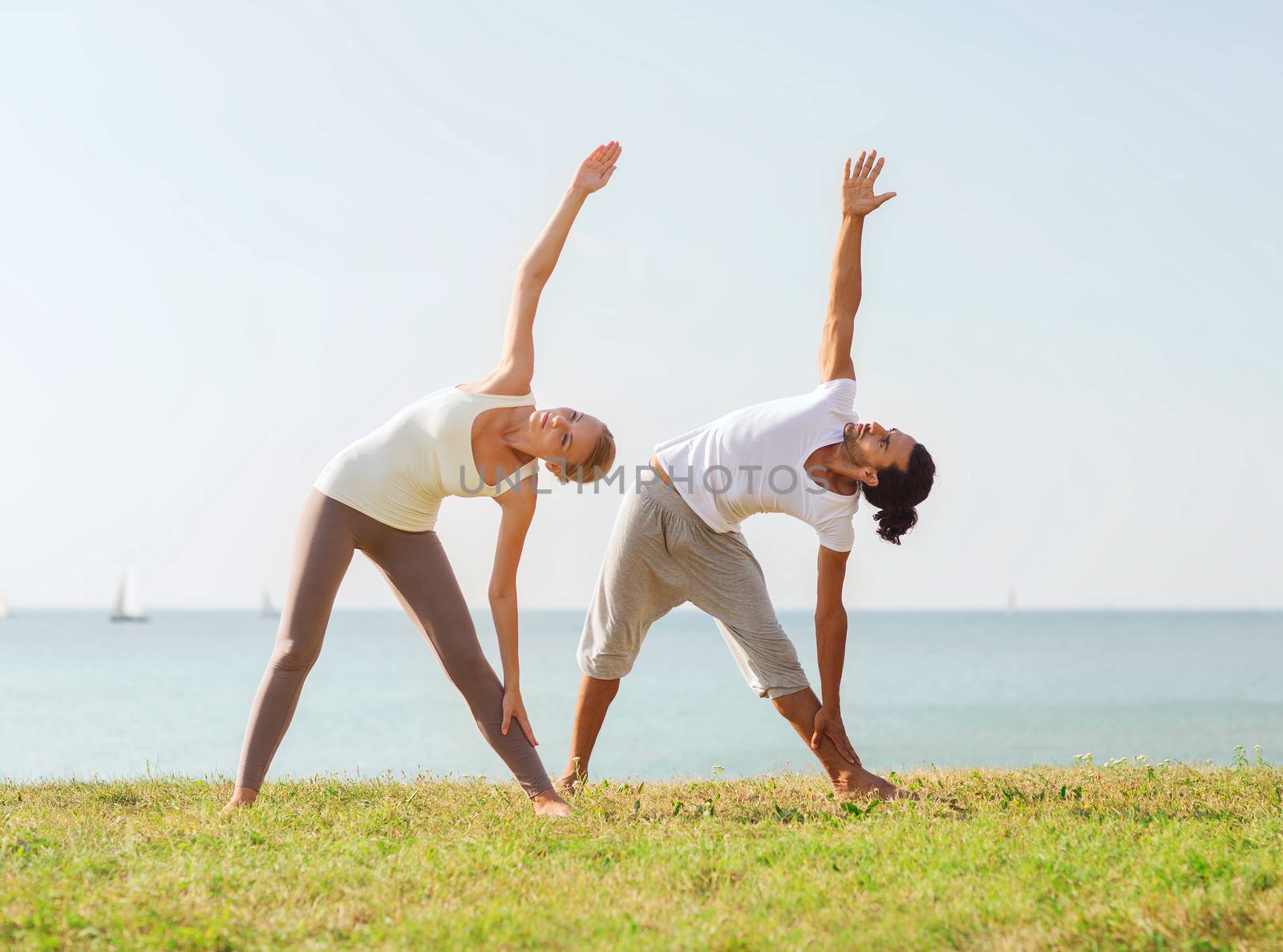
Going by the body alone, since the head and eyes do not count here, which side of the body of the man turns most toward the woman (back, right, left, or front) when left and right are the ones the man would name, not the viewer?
right

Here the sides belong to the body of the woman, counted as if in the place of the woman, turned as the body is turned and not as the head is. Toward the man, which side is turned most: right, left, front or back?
left

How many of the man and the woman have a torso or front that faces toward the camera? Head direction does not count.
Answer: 2

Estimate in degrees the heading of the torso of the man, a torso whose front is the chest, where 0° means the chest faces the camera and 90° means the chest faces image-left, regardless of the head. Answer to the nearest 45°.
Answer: approximately 0°
